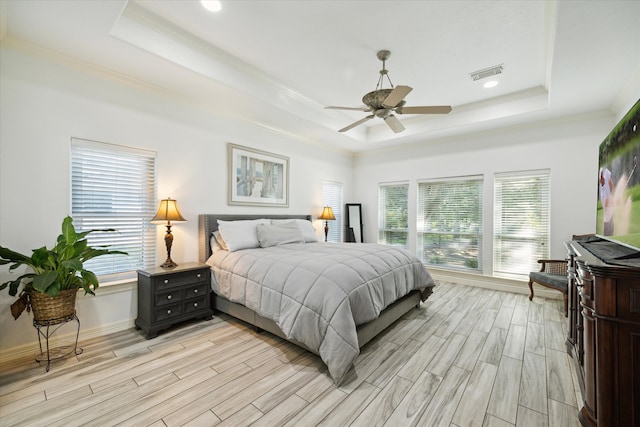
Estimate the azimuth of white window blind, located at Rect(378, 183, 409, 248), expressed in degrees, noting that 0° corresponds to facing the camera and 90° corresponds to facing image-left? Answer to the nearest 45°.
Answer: approximately 45°

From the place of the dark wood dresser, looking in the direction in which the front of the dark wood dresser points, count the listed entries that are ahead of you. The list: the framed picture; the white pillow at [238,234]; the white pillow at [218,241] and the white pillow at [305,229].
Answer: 4

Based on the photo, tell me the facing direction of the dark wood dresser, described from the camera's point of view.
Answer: facing to the left of the viewer

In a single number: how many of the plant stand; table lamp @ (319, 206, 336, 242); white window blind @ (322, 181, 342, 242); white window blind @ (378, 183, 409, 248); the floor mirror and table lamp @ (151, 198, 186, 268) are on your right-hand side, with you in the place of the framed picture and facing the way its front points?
2

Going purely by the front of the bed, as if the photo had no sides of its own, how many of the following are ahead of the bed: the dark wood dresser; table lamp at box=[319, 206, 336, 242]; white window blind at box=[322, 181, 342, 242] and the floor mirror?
1

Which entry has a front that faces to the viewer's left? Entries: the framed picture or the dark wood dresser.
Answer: the dark wood dresser

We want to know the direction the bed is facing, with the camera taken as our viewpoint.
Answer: facing the viewer and to the right of the viewer

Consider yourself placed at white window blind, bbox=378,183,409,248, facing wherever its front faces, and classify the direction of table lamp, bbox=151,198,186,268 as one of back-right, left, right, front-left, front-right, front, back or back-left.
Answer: front

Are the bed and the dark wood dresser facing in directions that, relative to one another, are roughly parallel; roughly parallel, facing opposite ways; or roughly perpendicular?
roughly parallel, facing opposite ways

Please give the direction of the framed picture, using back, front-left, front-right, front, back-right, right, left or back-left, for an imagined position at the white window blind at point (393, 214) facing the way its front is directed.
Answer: front

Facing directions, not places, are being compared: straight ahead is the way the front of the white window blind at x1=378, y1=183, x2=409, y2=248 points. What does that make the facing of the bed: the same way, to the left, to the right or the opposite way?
to the left

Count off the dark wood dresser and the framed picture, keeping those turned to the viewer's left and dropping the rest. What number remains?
1

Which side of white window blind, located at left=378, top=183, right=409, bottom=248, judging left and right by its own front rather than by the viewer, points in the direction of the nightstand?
front

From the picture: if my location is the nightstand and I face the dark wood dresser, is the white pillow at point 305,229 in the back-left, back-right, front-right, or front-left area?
front-left

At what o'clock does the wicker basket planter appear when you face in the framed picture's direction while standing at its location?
The wicker basket planter is roughly at 3 o'clock from the framed picture.

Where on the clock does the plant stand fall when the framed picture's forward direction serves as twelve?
The plant stand is roughly at 3 o'clock from the framed picture.

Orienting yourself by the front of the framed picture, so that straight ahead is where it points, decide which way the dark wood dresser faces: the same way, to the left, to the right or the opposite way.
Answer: the opposite way
